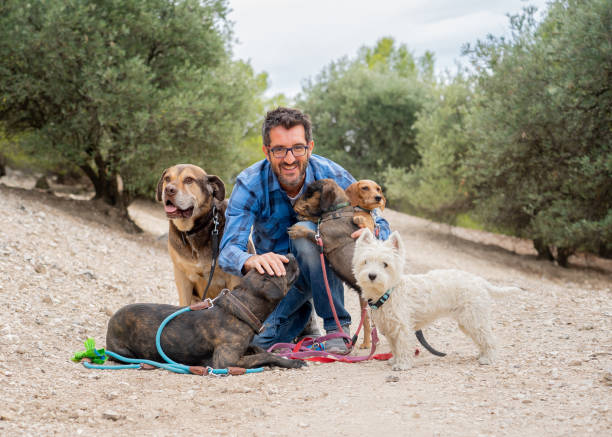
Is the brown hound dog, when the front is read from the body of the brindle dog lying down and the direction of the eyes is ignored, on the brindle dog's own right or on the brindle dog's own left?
on the brindle dog's own left

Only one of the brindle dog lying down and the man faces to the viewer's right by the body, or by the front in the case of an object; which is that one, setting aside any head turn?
the brindle dog lying down

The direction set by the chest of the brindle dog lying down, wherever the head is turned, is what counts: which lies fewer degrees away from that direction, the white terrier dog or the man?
the white terrier dog

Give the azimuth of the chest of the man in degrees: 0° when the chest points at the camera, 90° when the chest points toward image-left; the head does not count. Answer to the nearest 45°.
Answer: approximately 0°

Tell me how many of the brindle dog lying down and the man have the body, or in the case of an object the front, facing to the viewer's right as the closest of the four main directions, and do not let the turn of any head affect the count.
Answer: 1

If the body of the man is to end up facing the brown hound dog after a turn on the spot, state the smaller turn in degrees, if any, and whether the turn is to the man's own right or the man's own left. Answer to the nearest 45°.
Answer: approximately 135° to the man's own right

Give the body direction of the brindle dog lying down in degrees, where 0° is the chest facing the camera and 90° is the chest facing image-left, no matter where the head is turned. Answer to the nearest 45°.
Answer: approximately 270°

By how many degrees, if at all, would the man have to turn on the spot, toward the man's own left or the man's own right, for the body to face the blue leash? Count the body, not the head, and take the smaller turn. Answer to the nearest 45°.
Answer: approximately 45° to the man's own right

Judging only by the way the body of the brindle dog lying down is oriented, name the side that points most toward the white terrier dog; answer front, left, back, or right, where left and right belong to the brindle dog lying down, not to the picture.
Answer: front

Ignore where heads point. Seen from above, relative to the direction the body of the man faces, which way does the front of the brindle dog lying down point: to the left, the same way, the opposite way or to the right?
to the left

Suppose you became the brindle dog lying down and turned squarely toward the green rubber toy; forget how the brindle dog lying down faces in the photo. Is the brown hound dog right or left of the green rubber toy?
right
